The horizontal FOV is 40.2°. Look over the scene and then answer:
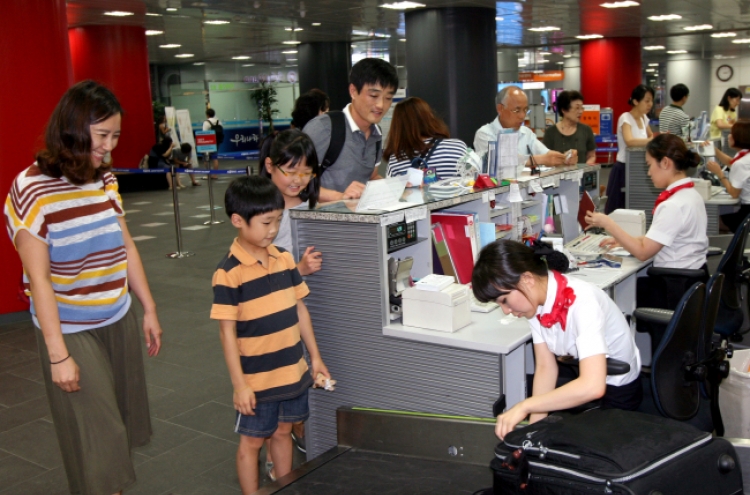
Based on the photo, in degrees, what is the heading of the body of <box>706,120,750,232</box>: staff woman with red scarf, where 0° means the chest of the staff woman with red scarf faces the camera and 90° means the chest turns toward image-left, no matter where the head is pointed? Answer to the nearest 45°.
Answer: approximately 90°

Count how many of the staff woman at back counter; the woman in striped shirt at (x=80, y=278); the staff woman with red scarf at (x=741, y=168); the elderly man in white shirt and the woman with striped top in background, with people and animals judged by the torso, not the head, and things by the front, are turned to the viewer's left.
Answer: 2

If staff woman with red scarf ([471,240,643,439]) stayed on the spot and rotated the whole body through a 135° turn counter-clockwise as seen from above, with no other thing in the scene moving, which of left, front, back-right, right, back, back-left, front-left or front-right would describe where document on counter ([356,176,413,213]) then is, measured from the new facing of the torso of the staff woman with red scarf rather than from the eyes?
back-left

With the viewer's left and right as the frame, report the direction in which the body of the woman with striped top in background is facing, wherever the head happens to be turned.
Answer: facing away from the viewer

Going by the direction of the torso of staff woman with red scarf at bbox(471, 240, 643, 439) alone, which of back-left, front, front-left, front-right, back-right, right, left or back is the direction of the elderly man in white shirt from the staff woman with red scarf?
back-right

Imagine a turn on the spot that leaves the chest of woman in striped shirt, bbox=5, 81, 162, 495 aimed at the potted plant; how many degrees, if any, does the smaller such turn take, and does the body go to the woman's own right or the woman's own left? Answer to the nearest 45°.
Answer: approximately 135° to the woman's own left

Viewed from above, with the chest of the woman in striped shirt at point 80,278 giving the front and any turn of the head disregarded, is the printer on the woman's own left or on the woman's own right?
on the woman's own left

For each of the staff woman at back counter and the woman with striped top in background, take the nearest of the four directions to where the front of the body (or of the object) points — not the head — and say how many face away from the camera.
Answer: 1

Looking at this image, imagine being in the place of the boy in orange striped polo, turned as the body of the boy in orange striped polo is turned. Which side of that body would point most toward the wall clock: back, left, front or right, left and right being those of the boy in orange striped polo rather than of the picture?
left

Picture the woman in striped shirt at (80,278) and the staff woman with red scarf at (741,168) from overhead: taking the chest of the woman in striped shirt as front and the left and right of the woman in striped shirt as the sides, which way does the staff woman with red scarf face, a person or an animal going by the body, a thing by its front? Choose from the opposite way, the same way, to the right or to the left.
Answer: the opposite way
